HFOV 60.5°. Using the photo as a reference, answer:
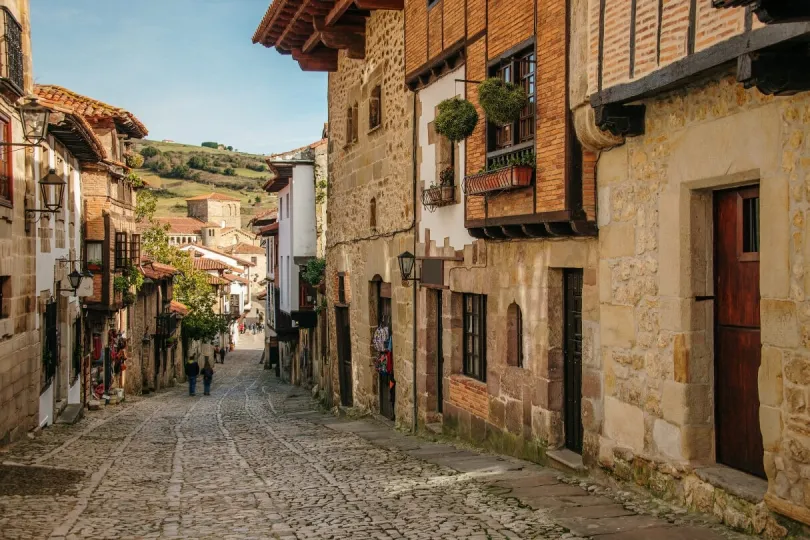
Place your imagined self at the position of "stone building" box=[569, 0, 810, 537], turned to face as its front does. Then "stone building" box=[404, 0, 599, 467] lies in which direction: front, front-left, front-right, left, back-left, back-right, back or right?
right

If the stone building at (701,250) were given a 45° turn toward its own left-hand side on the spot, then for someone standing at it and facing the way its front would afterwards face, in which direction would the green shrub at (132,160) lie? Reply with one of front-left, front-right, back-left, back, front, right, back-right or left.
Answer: back-right

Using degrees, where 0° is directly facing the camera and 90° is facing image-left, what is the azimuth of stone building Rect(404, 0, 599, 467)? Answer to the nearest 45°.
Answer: approximately 45°

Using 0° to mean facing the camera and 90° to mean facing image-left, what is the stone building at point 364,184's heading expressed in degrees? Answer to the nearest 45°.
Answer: approximately 45°

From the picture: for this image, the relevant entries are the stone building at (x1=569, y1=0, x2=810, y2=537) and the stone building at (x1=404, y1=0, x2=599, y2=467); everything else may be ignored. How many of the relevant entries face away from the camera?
0

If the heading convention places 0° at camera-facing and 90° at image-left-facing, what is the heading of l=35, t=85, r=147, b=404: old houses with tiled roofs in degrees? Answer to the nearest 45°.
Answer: approximately 315°

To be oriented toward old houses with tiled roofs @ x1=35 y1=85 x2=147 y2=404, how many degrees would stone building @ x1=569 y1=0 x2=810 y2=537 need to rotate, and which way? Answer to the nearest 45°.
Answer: approximately 90° to its right

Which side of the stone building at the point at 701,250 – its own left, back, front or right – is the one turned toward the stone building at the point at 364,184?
right

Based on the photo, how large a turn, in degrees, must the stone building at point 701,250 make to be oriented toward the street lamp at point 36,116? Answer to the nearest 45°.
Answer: approximately 45° to its right

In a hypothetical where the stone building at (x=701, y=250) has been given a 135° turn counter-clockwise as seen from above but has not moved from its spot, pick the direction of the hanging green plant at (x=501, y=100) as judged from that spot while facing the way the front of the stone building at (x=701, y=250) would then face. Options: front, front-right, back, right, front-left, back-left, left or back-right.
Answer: back-left

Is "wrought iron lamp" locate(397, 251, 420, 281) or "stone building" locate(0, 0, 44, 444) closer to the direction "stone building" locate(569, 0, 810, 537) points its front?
the stone building

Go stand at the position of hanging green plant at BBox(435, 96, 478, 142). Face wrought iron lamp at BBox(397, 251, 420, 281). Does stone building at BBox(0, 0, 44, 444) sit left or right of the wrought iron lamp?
left

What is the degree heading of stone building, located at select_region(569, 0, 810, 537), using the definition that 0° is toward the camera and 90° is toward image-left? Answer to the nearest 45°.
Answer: approximately 45°

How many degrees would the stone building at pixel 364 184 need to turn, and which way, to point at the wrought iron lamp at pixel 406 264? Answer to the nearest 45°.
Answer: approximately 45° to its left
